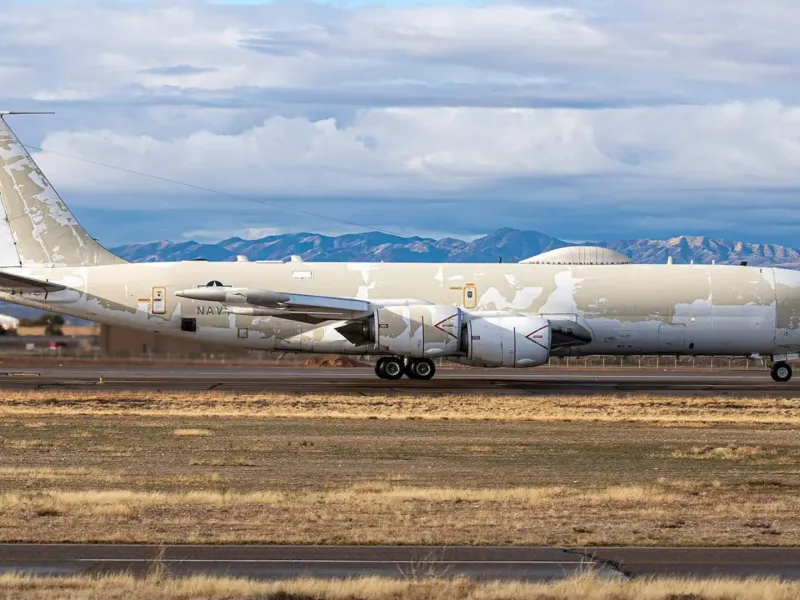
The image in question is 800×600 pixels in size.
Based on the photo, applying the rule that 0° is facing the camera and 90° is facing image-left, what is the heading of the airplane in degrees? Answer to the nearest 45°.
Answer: approximately 270°
